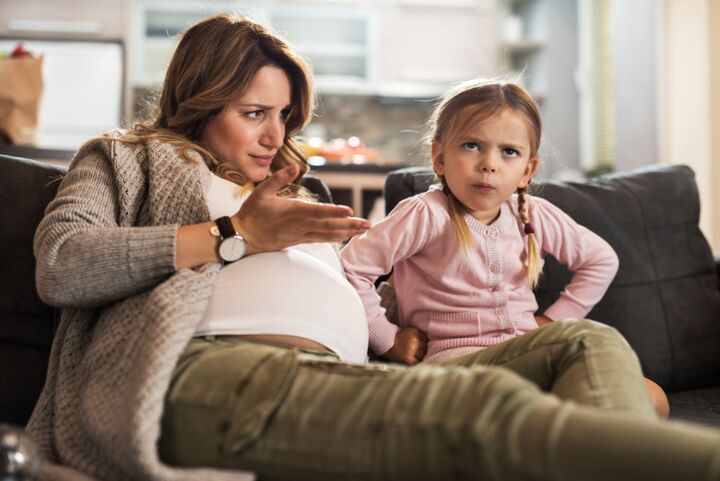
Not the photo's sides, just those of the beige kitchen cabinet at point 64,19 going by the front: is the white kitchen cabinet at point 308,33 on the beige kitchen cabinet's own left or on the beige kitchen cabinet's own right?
on the beige kitchen cabinet's own left

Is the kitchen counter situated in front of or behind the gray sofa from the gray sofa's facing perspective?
behind

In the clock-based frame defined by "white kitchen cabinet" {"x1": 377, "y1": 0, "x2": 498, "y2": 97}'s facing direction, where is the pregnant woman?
The pregnant woman is roughly at 12 o'clock from the white kitchen cabinet.

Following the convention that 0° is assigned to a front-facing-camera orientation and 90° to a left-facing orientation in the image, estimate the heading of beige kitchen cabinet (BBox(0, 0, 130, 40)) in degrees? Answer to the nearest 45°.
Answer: approximately 0°

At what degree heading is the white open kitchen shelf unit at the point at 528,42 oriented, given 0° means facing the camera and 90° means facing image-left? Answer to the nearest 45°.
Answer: approximately 45°
